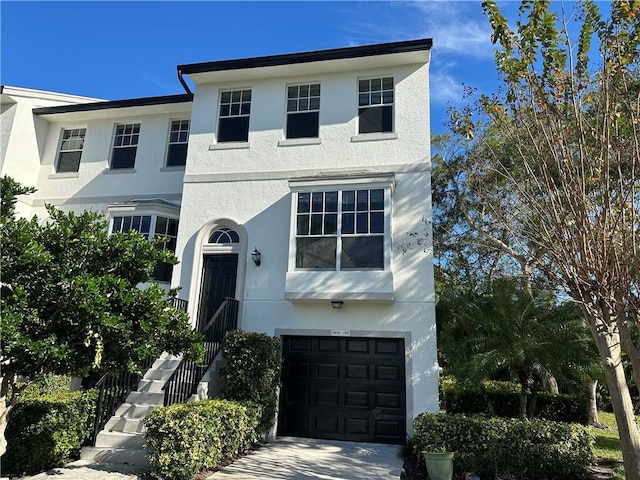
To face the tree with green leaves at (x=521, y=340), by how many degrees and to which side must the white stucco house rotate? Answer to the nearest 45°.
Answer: approximately 45° to its left

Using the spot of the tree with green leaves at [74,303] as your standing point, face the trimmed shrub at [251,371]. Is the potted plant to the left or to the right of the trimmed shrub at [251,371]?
right

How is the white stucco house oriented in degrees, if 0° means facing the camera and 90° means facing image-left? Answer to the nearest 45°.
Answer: approximately 0°

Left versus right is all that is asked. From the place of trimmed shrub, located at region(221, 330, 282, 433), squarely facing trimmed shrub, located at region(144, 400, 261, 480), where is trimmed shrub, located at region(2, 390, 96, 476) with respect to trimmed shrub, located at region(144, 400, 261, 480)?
right

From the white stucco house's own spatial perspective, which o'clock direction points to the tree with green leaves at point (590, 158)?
The tree with green leaves is roughly at 11 o'clock from the white stucco house.

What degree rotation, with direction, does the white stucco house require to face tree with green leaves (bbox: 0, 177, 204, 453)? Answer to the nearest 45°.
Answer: approximately 45° to its right
